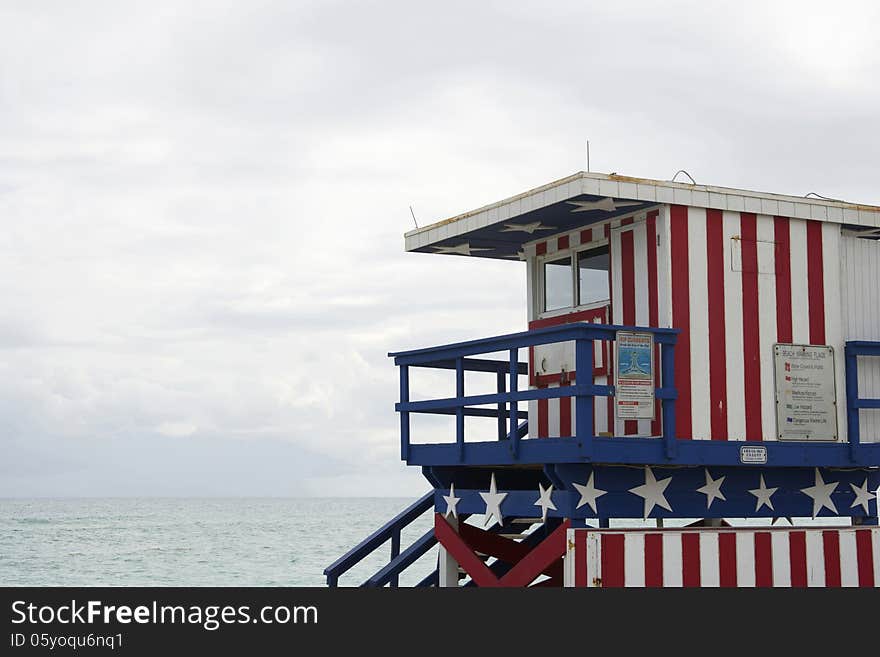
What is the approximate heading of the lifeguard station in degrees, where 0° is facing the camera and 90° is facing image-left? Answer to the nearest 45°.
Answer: approximately 45°
